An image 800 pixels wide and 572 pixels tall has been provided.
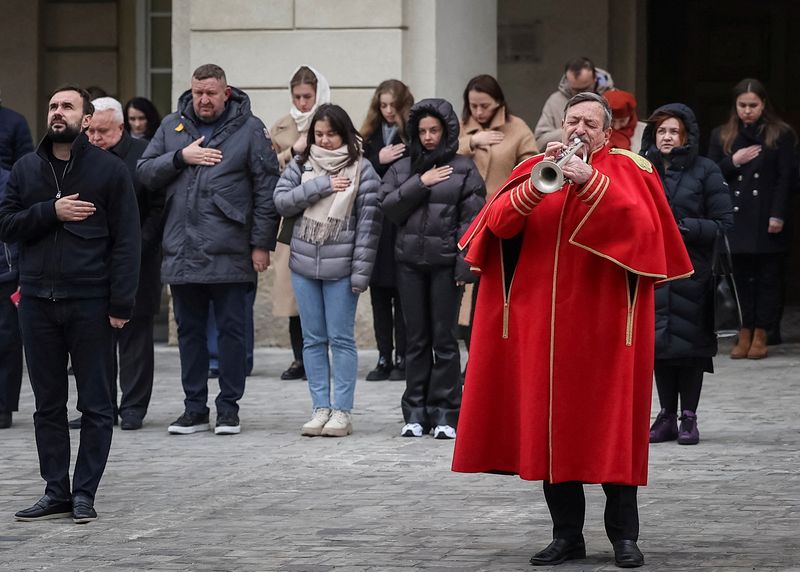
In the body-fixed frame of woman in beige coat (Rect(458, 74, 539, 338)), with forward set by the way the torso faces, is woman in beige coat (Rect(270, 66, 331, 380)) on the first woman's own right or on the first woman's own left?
on the first woman's own right

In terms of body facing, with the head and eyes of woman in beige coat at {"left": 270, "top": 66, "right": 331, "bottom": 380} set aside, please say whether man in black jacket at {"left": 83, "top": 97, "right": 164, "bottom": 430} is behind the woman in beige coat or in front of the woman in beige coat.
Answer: in front

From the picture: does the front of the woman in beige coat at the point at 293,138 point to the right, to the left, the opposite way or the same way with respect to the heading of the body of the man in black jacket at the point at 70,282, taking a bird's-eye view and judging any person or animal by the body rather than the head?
the same way

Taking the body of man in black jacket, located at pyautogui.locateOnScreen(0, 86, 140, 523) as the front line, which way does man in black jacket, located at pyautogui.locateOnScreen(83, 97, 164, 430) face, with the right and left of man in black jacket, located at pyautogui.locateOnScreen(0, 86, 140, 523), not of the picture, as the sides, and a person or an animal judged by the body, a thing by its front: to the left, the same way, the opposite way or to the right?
the same way

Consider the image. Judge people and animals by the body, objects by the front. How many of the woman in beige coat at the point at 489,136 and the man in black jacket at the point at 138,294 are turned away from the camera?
0

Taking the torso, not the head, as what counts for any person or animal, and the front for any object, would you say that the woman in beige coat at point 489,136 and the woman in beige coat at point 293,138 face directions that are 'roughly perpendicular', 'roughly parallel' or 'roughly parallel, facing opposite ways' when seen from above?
roughly parallel

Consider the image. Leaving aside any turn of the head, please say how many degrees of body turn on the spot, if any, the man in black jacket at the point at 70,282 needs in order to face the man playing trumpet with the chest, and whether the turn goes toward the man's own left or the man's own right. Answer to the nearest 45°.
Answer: approximately 90° to the man's own left

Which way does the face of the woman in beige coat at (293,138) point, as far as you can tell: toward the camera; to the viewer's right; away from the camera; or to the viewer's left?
toward the camera

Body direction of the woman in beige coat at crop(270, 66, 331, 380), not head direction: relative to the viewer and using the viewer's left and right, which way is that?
facing the viewer and to the left of the viewer

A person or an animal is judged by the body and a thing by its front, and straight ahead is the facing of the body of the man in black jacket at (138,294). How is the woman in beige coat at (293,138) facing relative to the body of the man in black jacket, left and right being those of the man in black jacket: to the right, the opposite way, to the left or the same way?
the same way

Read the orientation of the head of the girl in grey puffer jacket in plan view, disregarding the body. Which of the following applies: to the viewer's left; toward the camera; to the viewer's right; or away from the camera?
toward the camera

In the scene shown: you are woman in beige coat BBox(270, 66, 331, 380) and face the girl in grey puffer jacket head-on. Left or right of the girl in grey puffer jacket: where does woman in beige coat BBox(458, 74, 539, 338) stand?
left

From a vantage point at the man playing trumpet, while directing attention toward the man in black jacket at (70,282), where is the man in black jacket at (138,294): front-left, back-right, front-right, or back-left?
front-right

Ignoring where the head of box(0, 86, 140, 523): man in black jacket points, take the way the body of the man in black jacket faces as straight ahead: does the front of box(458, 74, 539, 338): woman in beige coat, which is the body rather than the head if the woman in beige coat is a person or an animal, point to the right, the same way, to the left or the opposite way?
the same way
